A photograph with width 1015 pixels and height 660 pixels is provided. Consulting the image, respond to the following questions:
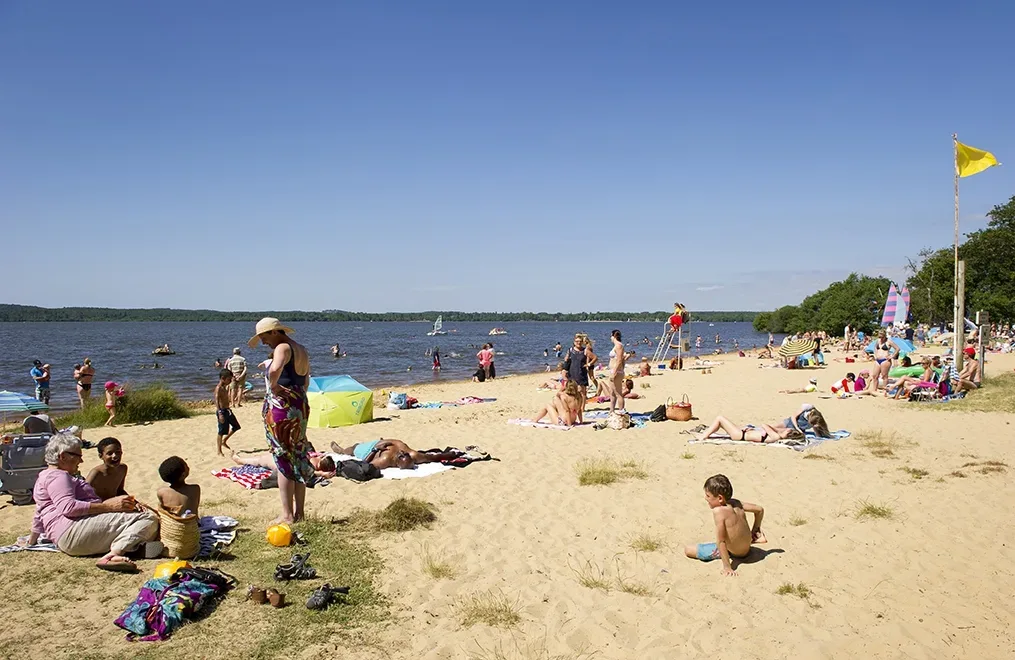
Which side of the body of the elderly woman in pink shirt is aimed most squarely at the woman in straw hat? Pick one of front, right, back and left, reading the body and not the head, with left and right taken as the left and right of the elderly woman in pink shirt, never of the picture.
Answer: front

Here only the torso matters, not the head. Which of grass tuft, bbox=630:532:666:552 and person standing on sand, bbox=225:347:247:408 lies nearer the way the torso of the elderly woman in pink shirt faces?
the grass tuft

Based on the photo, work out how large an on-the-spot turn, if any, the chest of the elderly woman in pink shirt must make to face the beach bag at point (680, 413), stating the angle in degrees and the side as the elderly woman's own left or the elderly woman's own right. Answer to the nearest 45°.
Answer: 0° — they already face it

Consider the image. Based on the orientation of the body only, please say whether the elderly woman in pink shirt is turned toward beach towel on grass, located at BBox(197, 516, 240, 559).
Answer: yes

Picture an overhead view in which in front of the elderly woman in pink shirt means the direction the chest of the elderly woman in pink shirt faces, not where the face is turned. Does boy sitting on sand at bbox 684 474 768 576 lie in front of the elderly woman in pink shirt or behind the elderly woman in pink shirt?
in front

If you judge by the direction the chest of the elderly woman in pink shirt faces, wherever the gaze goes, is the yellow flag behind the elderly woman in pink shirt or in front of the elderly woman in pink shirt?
in front

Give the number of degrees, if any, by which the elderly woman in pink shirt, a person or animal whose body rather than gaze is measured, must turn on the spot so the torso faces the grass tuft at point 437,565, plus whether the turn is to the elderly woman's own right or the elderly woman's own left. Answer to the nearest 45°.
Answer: approximately 45° to the elderly woman's own right

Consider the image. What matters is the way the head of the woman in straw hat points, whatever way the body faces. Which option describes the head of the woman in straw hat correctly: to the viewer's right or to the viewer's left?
to the viewer's left

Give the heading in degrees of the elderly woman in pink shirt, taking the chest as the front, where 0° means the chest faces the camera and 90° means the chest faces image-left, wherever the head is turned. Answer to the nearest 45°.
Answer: approximately 270°

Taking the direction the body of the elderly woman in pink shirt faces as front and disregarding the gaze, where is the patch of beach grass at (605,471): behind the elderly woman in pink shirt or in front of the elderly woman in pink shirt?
in front

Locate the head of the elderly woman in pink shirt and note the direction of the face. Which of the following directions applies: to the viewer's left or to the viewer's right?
to the viewer's right

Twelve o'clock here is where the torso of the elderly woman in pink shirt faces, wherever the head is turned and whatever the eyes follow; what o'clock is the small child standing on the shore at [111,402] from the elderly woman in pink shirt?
The small child standing on the shore is roughly at 9 o'clock from the elderly woman in pink shirt.

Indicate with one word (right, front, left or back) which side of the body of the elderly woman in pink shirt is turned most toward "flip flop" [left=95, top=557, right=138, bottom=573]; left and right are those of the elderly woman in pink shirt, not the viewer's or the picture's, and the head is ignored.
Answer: right
